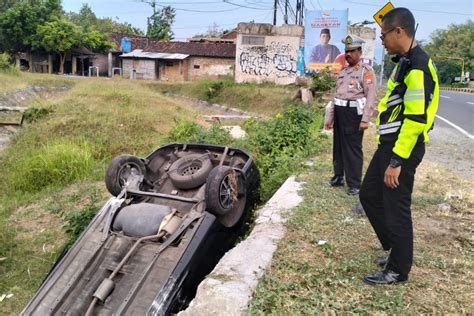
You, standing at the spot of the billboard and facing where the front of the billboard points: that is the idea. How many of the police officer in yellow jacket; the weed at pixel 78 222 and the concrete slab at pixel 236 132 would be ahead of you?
3

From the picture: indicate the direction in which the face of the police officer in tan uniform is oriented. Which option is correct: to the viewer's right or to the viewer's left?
to the viewer's left

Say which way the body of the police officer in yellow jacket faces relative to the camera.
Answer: to the viewer's left

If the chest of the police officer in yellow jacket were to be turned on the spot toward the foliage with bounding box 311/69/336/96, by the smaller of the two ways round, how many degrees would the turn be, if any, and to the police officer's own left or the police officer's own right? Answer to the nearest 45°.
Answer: approximately 90° to the police officer's own right

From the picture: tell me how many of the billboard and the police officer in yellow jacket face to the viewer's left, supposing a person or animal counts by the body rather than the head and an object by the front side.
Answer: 1

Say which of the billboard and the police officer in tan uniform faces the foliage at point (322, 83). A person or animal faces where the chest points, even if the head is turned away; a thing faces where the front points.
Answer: the billboard

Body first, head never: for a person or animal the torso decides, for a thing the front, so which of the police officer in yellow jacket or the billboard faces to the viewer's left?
the police officer in yellow jacket

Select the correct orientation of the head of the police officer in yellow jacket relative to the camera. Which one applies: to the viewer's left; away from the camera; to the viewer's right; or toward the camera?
to the viewer's left

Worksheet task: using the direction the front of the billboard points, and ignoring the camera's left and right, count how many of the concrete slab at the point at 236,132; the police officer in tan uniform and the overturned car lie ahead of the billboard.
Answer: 3

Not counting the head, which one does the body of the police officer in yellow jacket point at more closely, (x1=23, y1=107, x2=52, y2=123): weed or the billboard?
the weed

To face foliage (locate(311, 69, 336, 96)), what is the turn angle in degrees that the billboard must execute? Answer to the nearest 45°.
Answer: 0° — it already faces it

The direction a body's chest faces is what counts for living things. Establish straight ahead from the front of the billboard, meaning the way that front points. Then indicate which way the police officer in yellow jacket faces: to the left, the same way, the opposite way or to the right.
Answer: to the right

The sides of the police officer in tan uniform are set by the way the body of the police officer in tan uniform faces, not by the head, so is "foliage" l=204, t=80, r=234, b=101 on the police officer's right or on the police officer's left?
on the police officer's right

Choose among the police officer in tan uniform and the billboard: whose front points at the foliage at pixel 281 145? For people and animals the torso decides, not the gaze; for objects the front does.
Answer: the billboard
